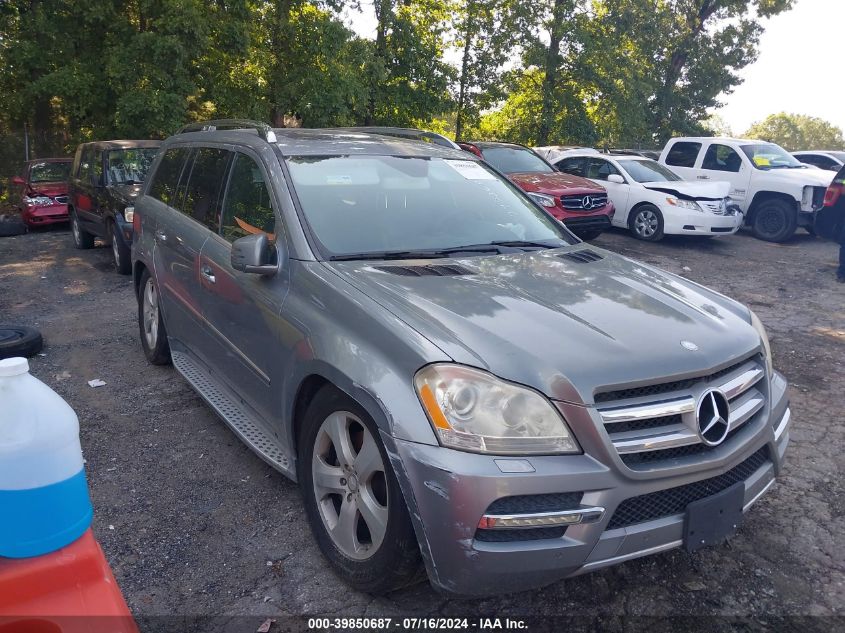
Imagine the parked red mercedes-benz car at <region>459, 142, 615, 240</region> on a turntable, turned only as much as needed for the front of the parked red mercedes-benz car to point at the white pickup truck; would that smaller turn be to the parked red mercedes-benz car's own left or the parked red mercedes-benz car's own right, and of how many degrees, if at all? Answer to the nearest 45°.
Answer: approximately 90° to the parked red mercedes-benz car's own left

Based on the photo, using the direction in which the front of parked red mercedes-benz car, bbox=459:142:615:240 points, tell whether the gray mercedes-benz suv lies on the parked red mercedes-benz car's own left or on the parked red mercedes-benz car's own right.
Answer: on the parked red mercedes-benz car's own right

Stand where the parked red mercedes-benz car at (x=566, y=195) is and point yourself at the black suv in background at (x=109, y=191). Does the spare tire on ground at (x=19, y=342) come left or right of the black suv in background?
left

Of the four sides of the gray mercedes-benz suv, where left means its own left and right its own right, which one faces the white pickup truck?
left

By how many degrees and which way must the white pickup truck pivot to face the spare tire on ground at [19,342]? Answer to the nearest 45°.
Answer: approximately 90° to its right

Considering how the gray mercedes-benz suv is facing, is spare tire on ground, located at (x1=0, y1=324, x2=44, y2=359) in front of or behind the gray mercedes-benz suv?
behind

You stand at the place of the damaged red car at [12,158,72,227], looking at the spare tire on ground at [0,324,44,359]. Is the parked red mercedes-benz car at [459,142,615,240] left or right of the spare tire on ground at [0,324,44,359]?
left

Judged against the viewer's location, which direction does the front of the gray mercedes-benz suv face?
facing the viewer and to the right of the viewer

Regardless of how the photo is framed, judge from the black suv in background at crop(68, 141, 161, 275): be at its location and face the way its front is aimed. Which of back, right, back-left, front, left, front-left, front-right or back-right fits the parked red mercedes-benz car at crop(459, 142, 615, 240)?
front-left

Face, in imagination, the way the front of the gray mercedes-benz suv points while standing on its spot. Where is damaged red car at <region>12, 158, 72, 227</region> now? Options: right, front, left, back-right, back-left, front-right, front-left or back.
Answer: back

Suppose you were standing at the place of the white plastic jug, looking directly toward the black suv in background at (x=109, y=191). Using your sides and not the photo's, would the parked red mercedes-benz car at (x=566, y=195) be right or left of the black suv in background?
right

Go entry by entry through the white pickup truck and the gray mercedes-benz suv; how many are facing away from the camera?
0
